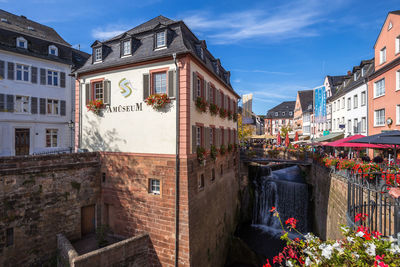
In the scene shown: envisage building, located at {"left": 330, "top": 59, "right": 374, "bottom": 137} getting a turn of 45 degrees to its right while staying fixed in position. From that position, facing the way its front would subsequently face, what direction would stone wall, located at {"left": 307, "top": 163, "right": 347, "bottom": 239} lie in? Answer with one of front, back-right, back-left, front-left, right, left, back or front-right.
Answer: left

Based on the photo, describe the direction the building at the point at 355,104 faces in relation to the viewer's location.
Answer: facing the viewer and to the left of the viewer

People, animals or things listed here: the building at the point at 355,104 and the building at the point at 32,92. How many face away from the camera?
0

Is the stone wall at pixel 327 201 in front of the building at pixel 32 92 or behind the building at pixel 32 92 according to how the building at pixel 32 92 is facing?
in front

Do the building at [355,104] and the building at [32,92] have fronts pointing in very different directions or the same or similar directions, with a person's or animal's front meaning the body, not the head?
very different directions

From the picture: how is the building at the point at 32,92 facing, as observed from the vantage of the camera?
facing the viewer and to the right of the viewer

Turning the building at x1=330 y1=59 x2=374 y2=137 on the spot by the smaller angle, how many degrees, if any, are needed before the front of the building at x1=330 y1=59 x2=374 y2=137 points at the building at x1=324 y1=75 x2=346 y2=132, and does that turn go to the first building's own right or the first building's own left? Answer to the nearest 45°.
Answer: approximately 135° to the first building's own right

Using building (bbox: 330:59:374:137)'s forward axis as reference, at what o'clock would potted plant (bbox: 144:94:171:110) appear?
The potted plant is roughly at 11 o'clock from the building.

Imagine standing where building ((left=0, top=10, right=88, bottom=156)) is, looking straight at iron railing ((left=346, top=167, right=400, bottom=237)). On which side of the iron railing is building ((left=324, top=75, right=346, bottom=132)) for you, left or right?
left

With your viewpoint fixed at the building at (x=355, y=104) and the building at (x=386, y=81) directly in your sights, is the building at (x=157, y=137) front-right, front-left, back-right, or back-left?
front-right

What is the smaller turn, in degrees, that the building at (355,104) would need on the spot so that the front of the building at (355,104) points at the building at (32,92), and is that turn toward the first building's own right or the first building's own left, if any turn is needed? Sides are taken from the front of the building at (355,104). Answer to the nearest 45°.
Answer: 0° — it already faces it

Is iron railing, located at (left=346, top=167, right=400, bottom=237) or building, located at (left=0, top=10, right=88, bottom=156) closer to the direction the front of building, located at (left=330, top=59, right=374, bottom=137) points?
the building
